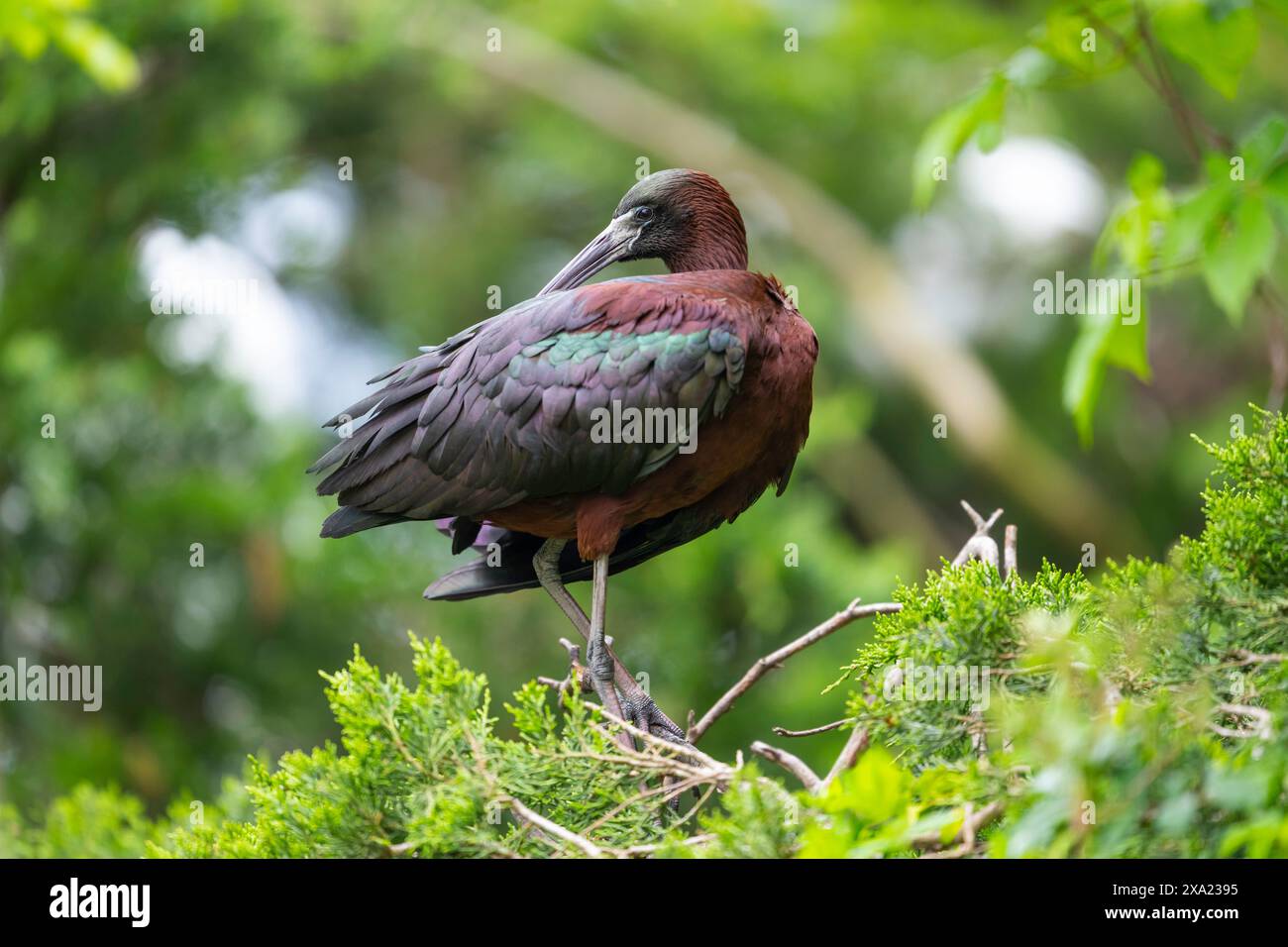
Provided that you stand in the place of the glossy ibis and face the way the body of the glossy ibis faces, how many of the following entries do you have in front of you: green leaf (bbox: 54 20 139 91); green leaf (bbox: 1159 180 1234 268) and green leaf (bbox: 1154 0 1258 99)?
2

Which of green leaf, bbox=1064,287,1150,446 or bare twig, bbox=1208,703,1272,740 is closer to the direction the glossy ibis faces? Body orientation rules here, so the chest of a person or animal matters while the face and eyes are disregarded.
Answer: the green leaf

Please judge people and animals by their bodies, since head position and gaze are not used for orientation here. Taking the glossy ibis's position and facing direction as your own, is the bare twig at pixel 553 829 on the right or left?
on its right

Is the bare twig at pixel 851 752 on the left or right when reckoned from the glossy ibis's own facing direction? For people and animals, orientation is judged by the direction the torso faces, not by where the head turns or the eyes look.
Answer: on its right

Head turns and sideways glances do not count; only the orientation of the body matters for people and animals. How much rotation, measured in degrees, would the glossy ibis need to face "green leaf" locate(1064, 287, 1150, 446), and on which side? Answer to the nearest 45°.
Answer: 0° — it already faces it

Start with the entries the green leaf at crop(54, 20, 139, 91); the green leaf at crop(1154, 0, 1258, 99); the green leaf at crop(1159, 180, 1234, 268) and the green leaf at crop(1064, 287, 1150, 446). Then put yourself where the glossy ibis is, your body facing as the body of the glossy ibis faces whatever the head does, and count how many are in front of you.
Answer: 3

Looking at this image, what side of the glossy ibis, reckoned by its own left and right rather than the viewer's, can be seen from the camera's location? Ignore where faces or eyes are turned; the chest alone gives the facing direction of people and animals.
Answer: right

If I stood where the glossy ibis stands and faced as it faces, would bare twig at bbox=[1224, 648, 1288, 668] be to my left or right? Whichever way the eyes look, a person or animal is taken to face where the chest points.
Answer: on my right
